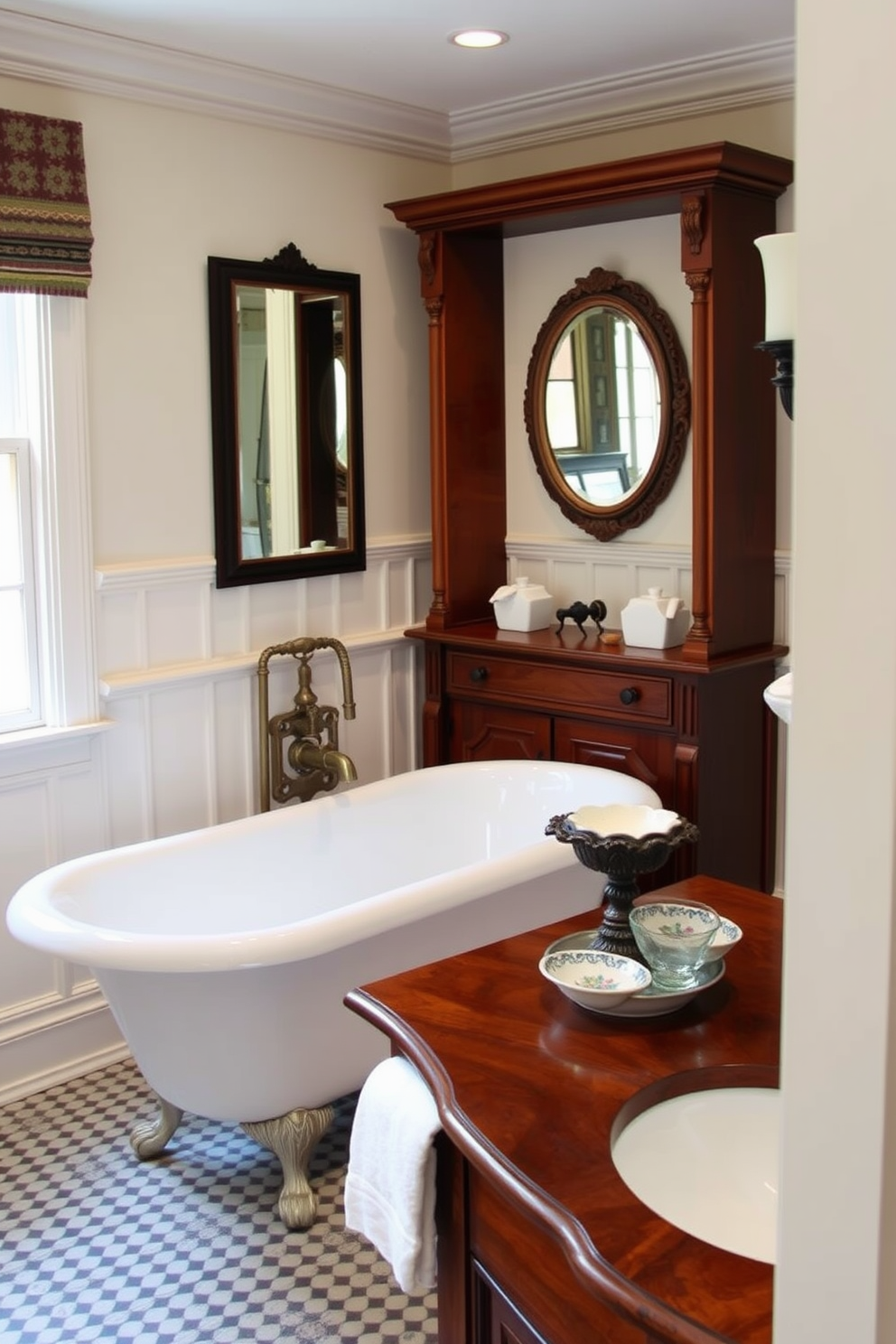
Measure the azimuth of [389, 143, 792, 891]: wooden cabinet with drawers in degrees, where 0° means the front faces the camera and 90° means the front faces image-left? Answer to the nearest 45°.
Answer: approximately 45°

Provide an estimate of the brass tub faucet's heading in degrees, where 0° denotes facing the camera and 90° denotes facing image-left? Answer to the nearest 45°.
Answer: approximately 315°

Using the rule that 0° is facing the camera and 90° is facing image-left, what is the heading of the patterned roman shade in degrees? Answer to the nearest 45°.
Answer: approximately 315°

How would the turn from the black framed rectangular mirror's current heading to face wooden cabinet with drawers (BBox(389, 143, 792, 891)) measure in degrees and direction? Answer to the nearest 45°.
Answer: approximately 45° to its left

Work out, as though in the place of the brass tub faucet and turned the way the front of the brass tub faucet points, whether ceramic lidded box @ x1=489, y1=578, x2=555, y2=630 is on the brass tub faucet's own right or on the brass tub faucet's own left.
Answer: on the brass tub faucet's own left
